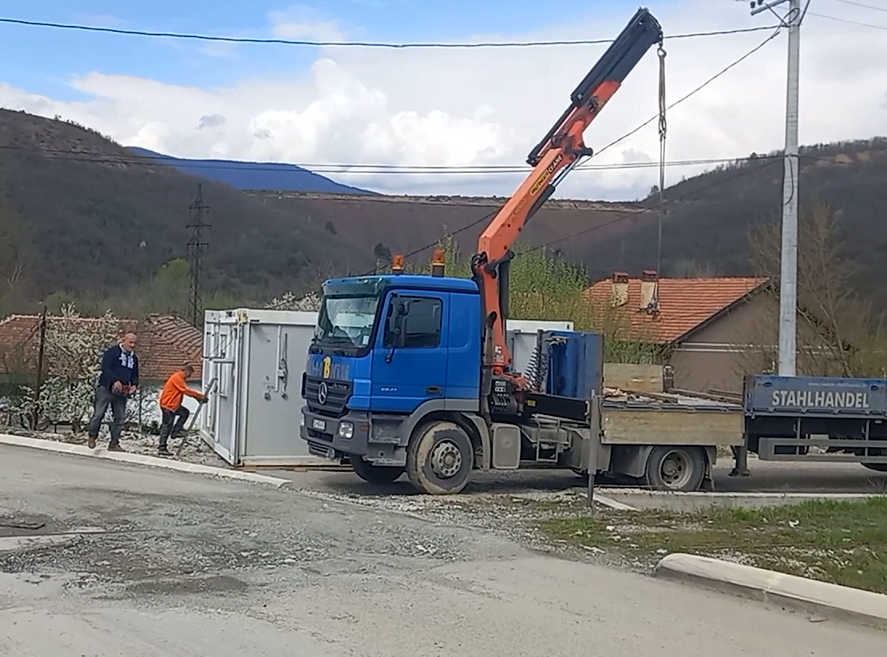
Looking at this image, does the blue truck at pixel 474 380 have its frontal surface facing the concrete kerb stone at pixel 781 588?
no

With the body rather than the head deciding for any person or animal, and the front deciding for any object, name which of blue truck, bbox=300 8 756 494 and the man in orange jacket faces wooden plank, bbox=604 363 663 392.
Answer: the man in orange jacket

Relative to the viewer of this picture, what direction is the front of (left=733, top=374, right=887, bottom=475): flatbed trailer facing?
facing to the left of the viewer

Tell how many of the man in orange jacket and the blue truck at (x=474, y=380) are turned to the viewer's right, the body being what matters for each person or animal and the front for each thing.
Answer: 1

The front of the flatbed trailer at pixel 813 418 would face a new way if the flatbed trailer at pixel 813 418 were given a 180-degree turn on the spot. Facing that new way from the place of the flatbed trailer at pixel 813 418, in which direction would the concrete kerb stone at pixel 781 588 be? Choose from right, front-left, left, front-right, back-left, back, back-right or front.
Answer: right

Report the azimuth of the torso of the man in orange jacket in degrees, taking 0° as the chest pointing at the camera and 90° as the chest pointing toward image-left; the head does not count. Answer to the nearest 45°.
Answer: approximately 270°

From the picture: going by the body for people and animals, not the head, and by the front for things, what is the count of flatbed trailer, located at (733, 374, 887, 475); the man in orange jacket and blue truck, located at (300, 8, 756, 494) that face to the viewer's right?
1

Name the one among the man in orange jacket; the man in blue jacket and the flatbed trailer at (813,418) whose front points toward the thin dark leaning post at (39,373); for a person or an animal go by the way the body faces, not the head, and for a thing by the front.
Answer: the flatbed trailer

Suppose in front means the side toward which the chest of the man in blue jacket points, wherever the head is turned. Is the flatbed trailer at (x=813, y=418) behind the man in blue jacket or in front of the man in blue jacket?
in front

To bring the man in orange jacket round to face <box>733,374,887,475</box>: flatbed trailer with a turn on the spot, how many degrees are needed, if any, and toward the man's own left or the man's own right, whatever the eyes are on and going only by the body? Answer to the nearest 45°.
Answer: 0° — they already face it

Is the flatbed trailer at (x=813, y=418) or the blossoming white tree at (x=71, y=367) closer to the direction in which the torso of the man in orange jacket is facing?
the flatbed trailer

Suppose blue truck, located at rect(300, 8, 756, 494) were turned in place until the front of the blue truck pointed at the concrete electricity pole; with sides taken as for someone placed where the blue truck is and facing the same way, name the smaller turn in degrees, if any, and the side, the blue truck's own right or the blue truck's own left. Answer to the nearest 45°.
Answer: approximately 180°

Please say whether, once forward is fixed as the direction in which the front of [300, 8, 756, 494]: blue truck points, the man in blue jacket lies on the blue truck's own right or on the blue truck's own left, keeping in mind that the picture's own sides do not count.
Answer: on the blue truck's own right

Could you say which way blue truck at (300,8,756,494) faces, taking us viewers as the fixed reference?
facing the viewer and to the left of the viewer

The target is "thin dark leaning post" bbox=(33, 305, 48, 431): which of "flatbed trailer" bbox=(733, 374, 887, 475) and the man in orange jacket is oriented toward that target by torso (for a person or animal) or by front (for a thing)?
the flatbed trailer
